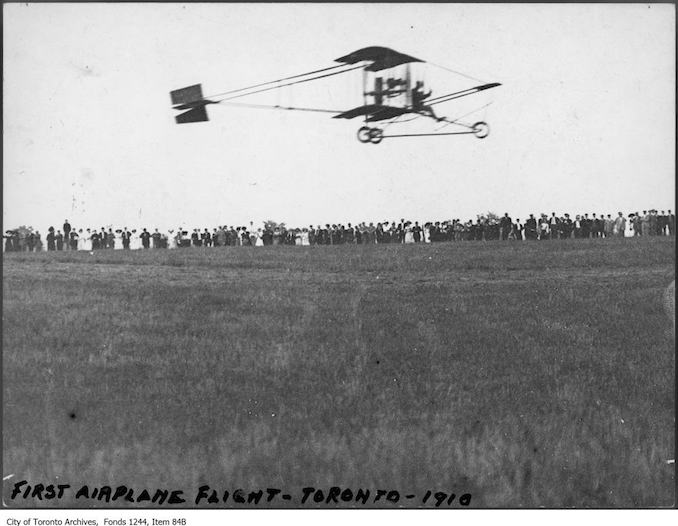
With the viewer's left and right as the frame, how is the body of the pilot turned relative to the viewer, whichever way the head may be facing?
facing to the right of the viewer

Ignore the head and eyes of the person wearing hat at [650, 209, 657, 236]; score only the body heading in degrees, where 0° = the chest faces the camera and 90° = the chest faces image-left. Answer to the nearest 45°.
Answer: approximately 0°

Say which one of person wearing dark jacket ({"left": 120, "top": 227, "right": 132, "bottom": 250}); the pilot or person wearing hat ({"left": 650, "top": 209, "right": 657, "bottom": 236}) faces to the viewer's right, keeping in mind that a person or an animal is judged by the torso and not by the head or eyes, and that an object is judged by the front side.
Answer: the pilot

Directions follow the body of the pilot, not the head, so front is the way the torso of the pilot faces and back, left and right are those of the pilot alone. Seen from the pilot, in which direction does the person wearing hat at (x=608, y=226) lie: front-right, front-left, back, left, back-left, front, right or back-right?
front-left

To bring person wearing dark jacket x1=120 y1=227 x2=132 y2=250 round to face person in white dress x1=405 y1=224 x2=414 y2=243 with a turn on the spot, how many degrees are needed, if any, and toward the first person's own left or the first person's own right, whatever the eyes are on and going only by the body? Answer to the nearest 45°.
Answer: approximately 90° to the first person's own left

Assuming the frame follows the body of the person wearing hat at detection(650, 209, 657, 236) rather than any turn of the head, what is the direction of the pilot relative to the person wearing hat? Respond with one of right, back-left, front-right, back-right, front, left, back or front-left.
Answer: front-right

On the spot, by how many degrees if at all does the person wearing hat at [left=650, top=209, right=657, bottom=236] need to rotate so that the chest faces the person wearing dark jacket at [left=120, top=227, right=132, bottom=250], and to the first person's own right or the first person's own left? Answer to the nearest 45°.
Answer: approximately 45° to the first person's own right

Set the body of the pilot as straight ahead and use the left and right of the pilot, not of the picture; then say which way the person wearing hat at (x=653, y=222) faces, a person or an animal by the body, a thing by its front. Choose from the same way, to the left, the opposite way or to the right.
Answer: to the right

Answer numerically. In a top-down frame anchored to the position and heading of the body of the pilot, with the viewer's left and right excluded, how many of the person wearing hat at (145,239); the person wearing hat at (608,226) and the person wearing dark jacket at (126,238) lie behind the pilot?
2

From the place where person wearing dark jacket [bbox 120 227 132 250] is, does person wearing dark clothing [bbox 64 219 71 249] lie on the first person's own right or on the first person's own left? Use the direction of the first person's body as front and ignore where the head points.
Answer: on the first person's own right

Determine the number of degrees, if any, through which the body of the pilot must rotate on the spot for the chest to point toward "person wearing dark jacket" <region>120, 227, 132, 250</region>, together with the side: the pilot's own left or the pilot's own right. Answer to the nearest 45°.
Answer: approximately 180°
